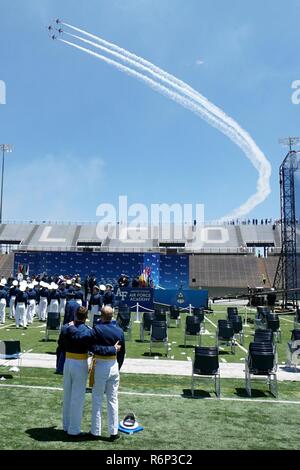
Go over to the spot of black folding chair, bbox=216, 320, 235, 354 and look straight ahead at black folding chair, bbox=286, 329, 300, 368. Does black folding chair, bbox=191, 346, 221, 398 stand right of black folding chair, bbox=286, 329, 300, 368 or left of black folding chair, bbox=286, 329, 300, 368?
right

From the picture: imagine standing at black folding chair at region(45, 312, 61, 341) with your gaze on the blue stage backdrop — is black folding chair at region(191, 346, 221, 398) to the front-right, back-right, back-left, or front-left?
back-right

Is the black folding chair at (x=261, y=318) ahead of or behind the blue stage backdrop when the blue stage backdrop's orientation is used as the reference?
ahead

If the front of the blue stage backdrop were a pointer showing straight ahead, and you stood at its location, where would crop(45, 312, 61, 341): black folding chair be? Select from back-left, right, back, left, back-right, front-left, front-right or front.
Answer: front

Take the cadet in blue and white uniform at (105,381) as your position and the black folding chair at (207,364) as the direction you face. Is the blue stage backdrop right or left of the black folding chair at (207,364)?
left

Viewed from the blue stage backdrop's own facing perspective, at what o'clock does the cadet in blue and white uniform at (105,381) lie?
The cadet in blue and white uniform is roughly at 12 o'clock from the blue stage backdrop.

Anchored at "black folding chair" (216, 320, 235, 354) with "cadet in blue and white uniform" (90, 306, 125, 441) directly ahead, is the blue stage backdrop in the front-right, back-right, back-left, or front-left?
back-right

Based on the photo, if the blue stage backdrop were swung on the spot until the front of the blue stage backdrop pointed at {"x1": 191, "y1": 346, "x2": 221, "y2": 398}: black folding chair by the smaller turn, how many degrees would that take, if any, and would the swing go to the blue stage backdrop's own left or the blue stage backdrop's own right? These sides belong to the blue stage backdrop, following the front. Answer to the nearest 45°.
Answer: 0° — it already faces it

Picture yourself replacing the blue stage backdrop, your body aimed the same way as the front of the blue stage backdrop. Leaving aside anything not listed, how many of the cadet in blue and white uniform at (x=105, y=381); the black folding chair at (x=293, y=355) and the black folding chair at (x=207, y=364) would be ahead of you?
3

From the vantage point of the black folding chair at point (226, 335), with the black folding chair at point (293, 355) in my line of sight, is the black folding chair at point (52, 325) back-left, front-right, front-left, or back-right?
back-right

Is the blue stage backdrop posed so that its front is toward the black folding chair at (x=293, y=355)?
yes

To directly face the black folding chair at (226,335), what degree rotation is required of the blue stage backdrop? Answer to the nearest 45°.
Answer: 0° — it already faces it

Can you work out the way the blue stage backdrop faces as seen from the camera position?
facing the viewer
